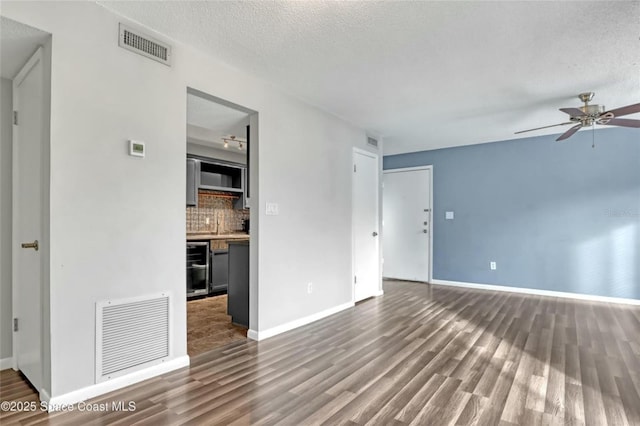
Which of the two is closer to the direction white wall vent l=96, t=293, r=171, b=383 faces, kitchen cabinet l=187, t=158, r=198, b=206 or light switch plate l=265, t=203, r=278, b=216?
the light switch plate

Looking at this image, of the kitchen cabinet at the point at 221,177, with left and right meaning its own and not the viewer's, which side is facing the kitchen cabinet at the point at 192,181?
right

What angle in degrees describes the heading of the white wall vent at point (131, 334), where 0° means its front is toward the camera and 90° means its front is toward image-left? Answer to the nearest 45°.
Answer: approximately 315°

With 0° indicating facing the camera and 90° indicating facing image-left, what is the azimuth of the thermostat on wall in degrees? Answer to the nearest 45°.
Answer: approximately 315°

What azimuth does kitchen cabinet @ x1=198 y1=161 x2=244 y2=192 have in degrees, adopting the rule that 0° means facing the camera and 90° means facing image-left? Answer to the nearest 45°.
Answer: approximately 315°

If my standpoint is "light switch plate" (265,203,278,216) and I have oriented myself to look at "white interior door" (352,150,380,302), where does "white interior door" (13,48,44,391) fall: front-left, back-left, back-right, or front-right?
back-left
